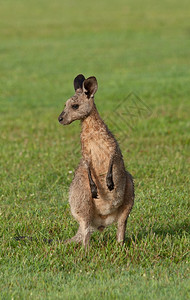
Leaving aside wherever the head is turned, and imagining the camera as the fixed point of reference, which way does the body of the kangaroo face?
toward the camera
